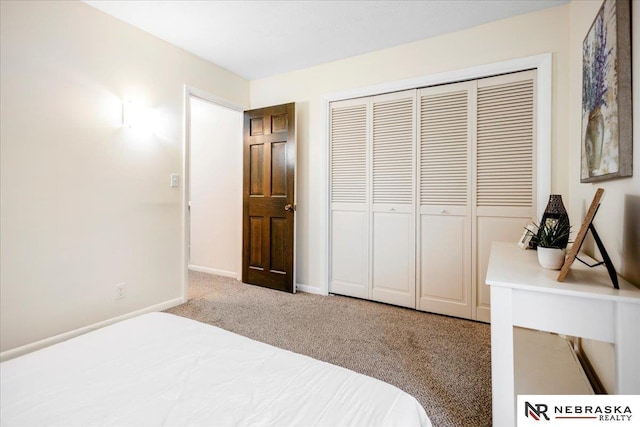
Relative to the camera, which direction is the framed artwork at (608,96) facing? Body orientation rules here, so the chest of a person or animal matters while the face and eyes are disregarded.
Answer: to the viewer's left

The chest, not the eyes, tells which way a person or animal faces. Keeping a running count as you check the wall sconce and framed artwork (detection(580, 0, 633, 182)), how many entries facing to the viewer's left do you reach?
1

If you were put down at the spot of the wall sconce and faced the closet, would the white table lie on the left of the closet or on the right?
right

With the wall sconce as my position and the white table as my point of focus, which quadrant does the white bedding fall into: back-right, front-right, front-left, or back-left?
front-right

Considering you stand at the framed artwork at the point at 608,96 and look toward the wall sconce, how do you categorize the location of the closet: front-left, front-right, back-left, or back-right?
front-right

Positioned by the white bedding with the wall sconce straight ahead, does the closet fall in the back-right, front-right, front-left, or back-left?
front-right

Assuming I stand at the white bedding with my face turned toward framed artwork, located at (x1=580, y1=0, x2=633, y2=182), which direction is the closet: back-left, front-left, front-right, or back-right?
front-left

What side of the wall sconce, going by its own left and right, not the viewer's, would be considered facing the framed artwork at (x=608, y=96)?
front

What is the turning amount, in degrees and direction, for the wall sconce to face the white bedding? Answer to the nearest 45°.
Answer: approximately 45° to its right

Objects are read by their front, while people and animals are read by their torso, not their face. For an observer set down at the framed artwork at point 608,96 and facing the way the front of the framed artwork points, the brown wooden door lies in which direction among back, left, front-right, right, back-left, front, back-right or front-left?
front

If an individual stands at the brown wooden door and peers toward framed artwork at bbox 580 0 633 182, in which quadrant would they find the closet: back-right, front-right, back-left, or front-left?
front-left

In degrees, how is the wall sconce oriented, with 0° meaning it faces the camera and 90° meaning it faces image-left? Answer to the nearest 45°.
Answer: approximately 315°
